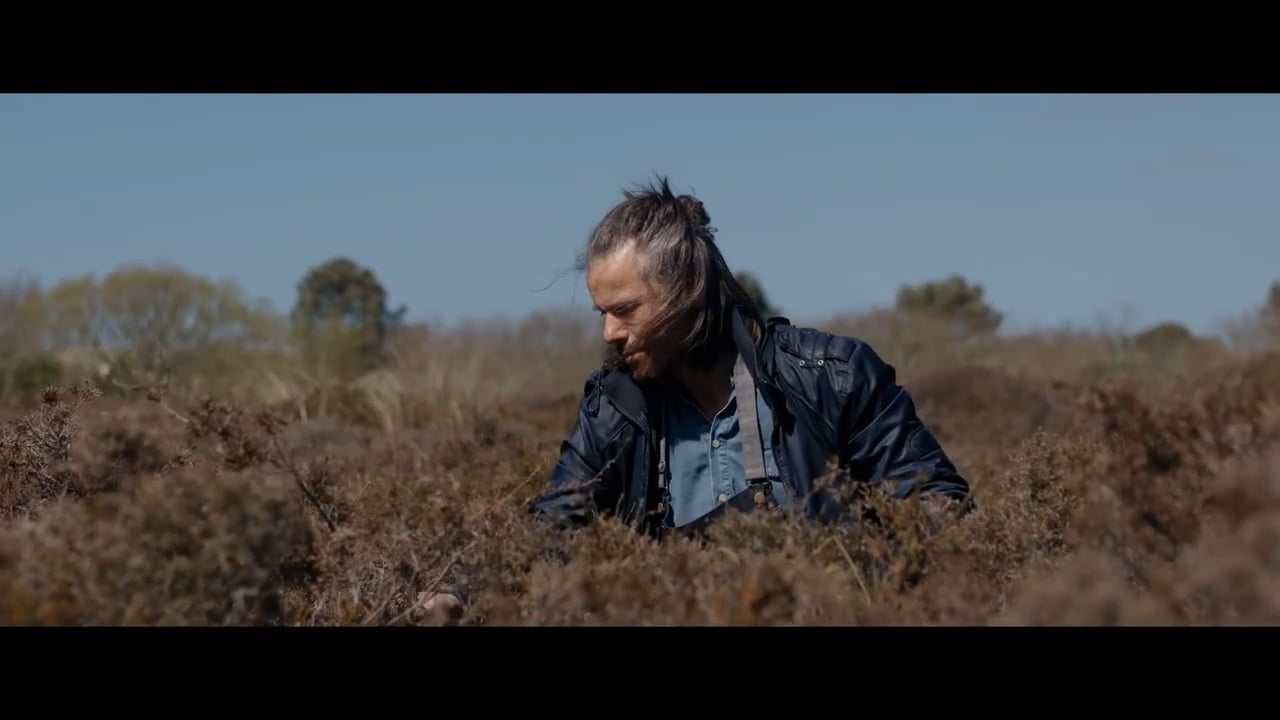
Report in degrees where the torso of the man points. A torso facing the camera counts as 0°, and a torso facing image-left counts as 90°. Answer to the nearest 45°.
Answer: approximately 45°

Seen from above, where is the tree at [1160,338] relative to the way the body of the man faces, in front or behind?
behind

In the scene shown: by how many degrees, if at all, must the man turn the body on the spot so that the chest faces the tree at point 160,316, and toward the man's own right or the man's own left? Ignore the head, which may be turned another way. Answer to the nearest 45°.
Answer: approximately 90° to the man's own right
